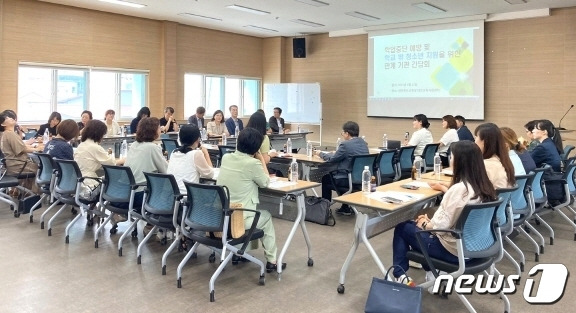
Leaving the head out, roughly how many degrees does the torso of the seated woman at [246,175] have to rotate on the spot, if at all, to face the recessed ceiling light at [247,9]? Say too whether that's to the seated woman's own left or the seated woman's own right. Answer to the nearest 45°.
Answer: approximately 45° to the seated woman's own left

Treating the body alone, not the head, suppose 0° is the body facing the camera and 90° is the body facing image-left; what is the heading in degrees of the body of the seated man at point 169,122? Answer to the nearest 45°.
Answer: approximately 315°

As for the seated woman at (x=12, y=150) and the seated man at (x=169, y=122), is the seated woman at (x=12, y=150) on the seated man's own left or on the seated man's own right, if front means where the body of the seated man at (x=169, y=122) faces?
on the seated man's own right

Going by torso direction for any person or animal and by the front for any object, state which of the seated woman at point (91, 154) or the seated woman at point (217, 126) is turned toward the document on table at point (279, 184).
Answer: the seated woman at point (217, 126)

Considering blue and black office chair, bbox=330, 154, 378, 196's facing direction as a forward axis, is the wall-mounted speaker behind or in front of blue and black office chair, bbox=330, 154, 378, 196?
in front

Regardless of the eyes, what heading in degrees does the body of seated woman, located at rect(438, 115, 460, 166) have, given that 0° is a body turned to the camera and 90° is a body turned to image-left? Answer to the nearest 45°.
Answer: approximately 90°

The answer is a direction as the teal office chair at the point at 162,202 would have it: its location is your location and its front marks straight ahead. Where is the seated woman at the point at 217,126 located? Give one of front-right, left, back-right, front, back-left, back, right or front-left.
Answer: front-left

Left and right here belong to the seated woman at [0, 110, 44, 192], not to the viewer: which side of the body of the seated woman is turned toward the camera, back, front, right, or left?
right

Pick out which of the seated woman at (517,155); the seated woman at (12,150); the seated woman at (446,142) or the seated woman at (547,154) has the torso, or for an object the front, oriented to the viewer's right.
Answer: the seated woman at (12,150)

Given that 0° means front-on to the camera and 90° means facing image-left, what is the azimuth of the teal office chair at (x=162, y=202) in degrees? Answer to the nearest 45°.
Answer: approximately 225°

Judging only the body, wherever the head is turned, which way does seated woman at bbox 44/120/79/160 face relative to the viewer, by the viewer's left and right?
facing away from the viewer and to the right of the viewer

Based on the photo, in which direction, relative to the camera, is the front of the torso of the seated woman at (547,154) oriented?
to the viewer's left

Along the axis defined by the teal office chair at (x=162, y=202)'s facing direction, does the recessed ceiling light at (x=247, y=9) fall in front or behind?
in front

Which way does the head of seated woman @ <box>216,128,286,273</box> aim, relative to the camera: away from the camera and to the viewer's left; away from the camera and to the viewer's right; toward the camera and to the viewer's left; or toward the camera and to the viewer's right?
away from the camera and to the viewer's right
